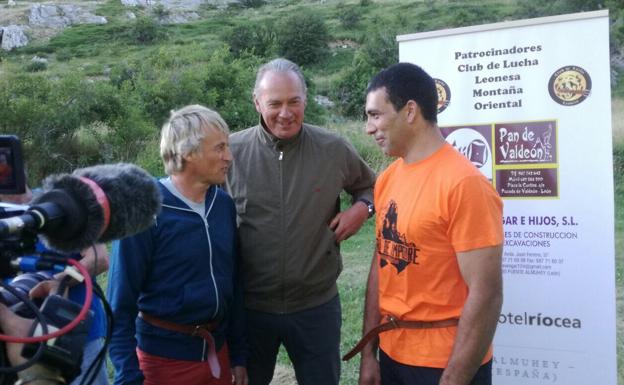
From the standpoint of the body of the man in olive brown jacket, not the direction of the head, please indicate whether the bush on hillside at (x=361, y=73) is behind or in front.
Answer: behind

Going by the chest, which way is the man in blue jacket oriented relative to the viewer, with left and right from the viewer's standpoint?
facing the viewer and to the right of the viewer

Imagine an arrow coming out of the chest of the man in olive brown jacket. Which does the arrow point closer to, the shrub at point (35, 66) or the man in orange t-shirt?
the man in orange t-shirt

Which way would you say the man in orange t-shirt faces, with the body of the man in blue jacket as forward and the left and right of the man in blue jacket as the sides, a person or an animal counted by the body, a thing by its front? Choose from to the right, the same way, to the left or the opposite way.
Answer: to the right

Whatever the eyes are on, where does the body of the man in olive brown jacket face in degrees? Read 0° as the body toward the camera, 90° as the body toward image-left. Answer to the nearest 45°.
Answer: approximately 0°

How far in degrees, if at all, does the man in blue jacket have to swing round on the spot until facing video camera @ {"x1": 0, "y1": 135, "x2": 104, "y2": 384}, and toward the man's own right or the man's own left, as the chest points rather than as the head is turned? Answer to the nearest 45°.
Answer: approximately 45° to the man's own right

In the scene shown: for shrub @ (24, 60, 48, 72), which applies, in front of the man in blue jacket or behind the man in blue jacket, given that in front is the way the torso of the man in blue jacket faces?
behind

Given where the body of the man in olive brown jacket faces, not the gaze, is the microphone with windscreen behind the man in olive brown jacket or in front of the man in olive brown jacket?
in front

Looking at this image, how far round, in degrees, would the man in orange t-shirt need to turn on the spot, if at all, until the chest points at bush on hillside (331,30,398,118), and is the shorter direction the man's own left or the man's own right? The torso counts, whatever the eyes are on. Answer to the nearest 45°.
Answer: approximately 135° to the man's own right

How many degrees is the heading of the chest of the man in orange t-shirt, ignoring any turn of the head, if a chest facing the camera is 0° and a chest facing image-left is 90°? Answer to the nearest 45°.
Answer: approximately 45°

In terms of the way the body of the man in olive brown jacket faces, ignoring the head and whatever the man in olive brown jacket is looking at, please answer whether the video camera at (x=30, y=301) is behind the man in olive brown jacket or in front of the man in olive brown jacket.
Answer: in front

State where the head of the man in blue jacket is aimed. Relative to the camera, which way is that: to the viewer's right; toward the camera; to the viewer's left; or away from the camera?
to the viewer's right

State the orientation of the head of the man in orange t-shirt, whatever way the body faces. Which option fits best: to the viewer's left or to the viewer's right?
to the viewer's left

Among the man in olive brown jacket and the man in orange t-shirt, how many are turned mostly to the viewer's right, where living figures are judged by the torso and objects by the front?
0
